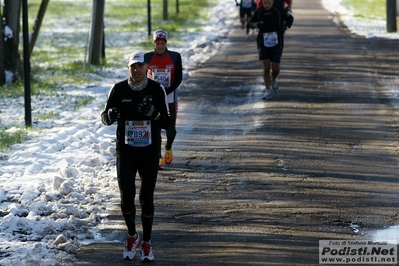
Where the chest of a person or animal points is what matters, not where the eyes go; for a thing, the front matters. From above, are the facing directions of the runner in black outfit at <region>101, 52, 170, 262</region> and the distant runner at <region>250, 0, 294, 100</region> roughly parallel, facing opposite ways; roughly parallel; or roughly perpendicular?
roughly parallel

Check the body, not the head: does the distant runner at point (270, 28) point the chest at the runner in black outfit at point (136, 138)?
yes

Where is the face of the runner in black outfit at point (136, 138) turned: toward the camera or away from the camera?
toward the camera

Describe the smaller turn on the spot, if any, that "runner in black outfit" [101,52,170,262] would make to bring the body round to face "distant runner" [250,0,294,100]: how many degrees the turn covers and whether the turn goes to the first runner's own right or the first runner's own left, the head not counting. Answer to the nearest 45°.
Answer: approximately 180°

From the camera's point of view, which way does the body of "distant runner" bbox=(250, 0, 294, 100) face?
toward the camera

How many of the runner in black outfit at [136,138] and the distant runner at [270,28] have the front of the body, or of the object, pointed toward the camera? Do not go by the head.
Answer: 2
